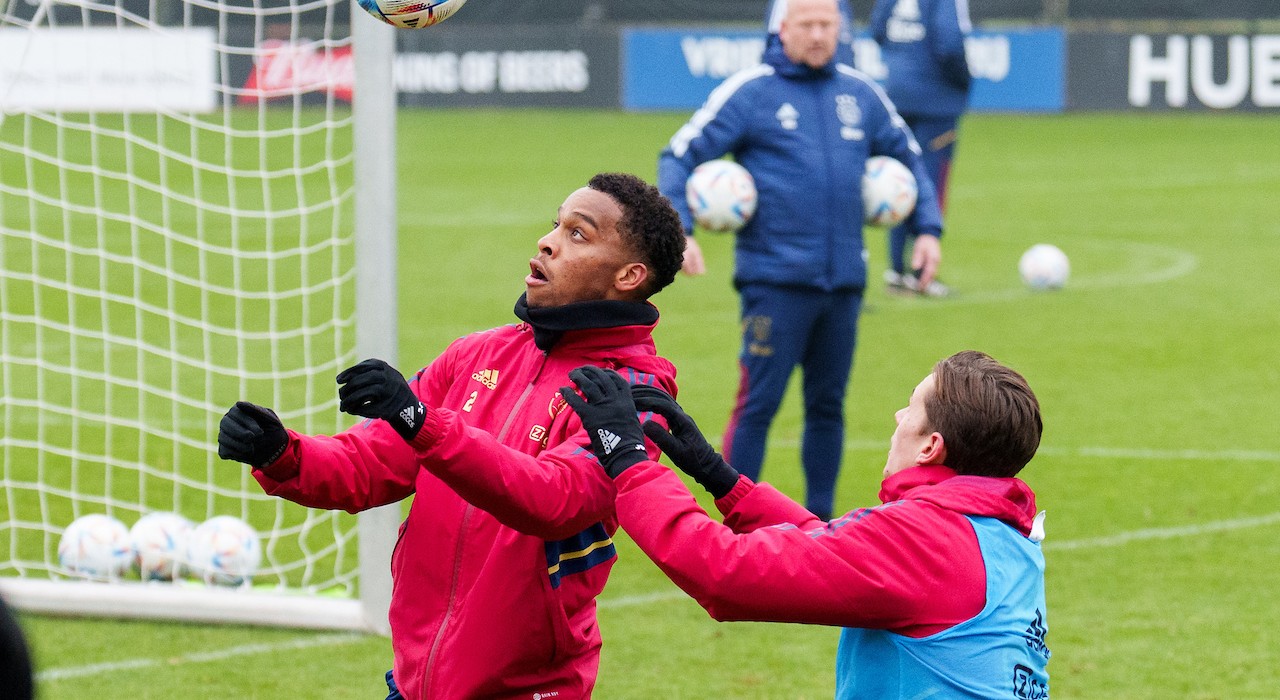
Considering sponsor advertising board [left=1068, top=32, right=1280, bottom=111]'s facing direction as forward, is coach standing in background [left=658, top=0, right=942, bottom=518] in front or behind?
in front

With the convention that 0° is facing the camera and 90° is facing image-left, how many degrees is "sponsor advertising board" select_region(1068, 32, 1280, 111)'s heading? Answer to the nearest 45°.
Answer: approximately 0°

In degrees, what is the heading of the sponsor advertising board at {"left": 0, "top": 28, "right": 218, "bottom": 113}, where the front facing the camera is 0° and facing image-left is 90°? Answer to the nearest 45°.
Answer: approximately 0°

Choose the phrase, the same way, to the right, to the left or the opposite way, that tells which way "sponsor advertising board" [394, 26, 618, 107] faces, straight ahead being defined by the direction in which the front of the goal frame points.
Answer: to the right

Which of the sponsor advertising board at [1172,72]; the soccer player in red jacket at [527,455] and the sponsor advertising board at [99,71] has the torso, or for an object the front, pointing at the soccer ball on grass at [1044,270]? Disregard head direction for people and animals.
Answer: the sponsor advertising board at [1172,72]

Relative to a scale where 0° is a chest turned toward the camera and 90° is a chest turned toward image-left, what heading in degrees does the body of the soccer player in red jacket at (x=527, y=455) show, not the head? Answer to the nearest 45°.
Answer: approximately 45°

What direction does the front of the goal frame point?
to the viewer's right

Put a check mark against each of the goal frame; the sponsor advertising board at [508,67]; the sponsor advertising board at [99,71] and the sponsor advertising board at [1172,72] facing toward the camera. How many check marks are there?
3

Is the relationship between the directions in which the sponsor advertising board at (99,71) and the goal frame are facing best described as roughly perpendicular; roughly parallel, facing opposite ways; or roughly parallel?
roughly perpendicular

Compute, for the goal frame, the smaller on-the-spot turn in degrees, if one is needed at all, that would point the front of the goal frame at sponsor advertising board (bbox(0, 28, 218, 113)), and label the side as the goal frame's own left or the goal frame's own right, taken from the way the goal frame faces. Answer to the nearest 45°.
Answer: approximately 90° to the goal frame's own left

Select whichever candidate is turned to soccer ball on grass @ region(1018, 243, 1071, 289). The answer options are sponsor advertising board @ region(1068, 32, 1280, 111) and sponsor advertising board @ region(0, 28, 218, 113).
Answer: sponsor advertising board @ region(1068, 32, 1280, 111)
